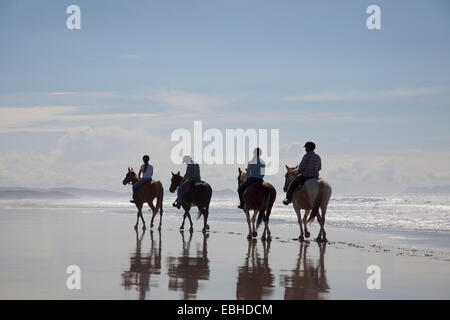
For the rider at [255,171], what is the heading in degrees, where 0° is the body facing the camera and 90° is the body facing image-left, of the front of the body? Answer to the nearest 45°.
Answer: approximately 135°

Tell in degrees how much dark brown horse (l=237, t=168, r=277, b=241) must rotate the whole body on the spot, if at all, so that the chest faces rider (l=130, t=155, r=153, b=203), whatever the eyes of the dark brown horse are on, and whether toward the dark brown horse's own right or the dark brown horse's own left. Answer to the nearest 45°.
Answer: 0° — it already faces them

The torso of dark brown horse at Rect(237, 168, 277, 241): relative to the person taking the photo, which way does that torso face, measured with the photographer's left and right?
facing away from the viewer and to the left of the viewer

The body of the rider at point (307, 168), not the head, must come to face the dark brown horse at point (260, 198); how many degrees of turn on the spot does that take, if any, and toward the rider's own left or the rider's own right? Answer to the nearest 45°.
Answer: approximately 45° to the rider's own left

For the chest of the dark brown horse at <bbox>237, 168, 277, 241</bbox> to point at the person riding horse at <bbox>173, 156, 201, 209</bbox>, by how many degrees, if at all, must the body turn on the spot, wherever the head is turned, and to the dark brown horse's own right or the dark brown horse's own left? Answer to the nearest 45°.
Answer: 0° — it already faces them

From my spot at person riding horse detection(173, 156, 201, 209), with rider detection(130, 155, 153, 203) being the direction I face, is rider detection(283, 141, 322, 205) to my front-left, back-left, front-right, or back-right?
back-left

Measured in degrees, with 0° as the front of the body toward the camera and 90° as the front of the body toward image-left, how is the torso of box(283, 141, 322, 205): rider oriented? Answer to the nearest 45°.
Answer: approximately 135°

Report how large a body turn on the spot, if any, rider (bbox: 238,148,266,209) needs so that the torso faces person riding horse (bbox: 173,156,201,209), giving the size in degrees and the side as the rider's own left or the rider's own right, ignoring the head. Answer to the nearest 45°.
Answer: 0° — they already face them

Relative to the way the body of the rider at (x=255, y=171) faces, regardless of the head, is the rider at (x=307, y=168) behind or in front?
behind
